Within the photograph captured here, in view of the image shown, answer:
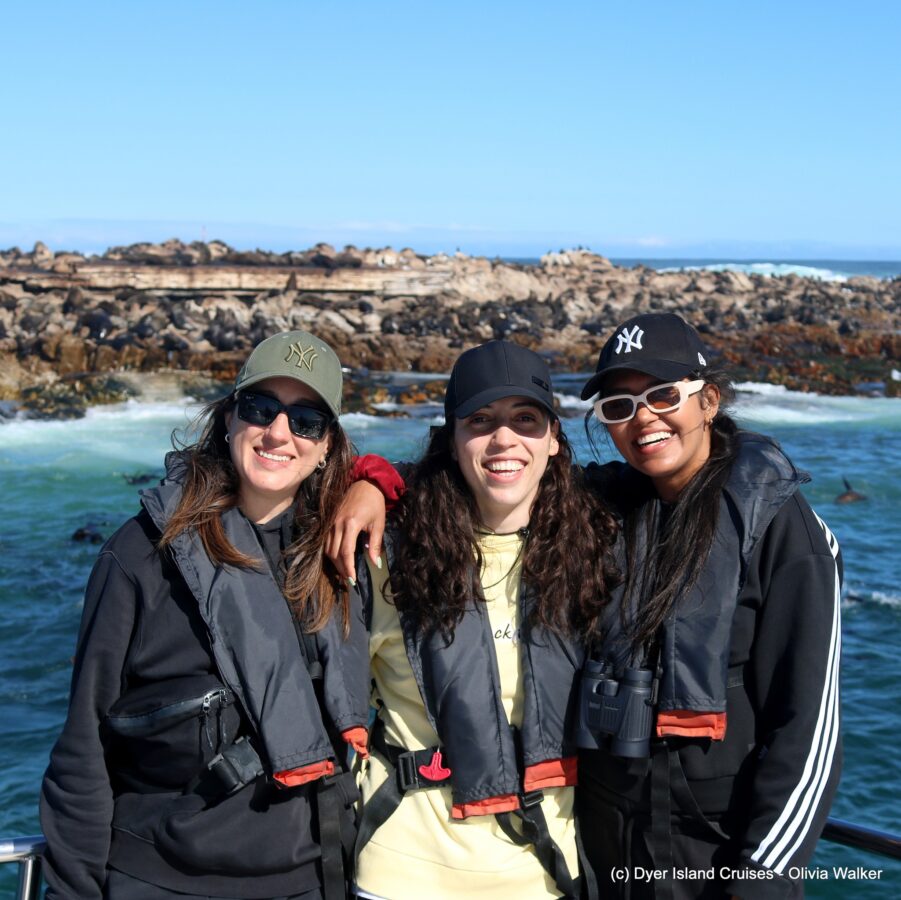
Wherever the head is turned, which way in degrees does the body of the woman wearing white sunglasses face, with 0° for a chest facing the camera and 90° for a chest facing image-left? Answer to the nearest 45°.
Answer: approximately 45°

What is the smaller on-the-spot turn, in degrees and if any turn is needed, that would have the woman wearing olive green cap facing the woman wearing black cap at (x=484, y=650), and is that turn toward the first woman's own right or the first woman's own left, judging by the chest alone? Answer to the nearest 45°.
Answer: approximately 45° to the first woman's own left

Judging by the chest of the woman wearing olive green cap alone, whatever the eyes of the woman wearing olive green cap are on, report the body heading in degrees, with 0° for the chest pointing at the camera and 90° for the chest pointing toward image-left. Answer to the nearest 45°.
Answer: approximately 315°

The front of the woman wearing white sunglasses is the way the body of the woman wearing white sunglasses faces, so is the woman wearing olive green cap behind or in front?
in front

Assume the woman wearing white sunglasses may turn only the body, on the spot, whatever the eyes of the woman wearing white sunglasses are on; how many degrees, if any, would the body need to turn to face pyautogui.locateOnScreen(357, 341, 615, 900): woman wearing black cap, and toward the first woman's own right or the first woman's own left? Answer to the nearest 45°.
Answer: approximately 45° to the first woman's own right
